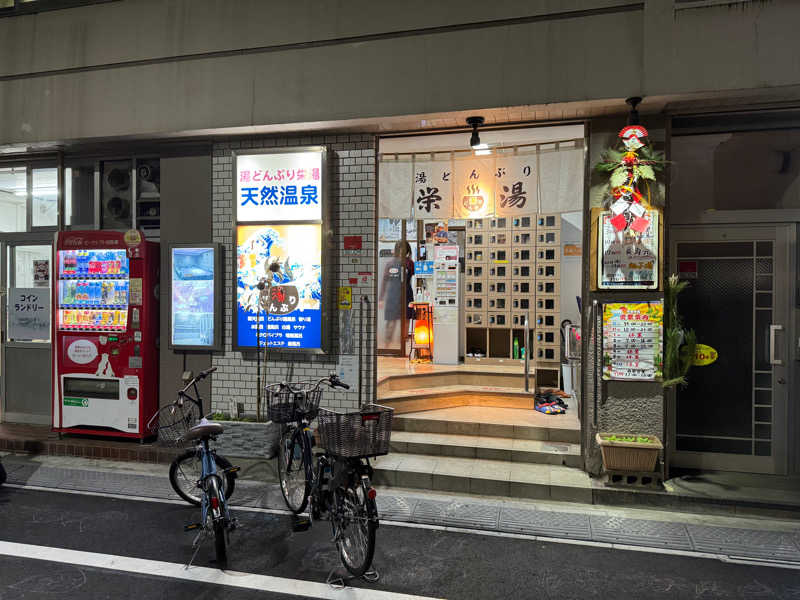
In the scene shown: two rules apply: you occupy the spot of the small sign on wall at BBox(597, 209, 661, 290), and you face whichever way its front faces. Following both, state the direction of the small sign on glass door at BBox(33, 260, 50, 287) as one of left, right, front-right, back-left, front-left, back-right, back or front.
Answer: right

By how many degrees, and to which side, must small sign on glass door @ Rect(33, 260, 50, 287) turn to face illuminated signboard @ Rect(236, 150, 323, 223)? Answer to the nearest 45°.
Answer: approximately 45° to its left

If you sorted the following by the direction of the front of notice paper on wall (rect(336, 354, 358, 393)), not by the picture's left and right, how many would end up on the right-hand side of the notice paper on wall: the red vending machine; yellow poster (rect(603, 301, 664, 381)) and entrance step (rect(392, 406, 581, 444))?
1

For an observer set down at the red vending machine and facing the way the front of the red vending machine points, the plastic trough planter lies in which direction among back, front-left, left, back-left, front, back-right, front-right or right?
front-left

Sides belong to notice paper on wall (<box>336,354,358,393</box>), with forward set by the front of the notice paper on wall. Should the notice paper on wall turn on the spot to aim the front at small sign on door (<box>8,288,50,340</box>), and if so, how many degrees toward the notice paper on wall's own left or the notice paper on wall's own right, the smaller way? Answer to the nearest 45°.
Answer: approximately 90° to the notice paper on wall's own right

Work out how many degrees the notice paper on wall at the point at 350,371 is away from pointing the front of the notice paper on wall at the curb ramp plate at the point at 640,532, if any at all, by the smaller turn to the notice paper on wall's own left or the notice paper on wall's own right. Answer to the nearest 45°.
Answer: approximately 45° to the notice paper on wall's own left

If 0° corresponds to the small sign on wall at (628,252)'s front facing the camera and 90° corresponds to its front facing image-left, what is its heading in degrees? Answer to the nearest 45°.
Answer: approximately 0°

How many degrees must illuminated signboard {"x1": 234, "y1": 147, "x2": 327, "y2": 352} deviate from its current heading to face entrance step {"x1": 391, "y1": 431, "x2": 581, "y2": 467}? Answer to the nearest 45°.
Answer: approximately 90° to its left

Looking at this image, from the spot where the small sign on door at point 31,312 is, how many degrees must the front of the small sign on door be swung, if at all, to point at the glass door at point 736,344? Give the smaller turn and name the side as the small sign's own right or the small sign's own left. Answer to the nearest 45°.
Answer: approximately 45° to the small sign's own left

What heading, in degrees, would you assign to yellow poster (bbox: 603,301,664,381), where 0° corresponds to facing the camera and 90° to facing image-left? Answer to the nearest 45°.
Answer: approximately 0°
